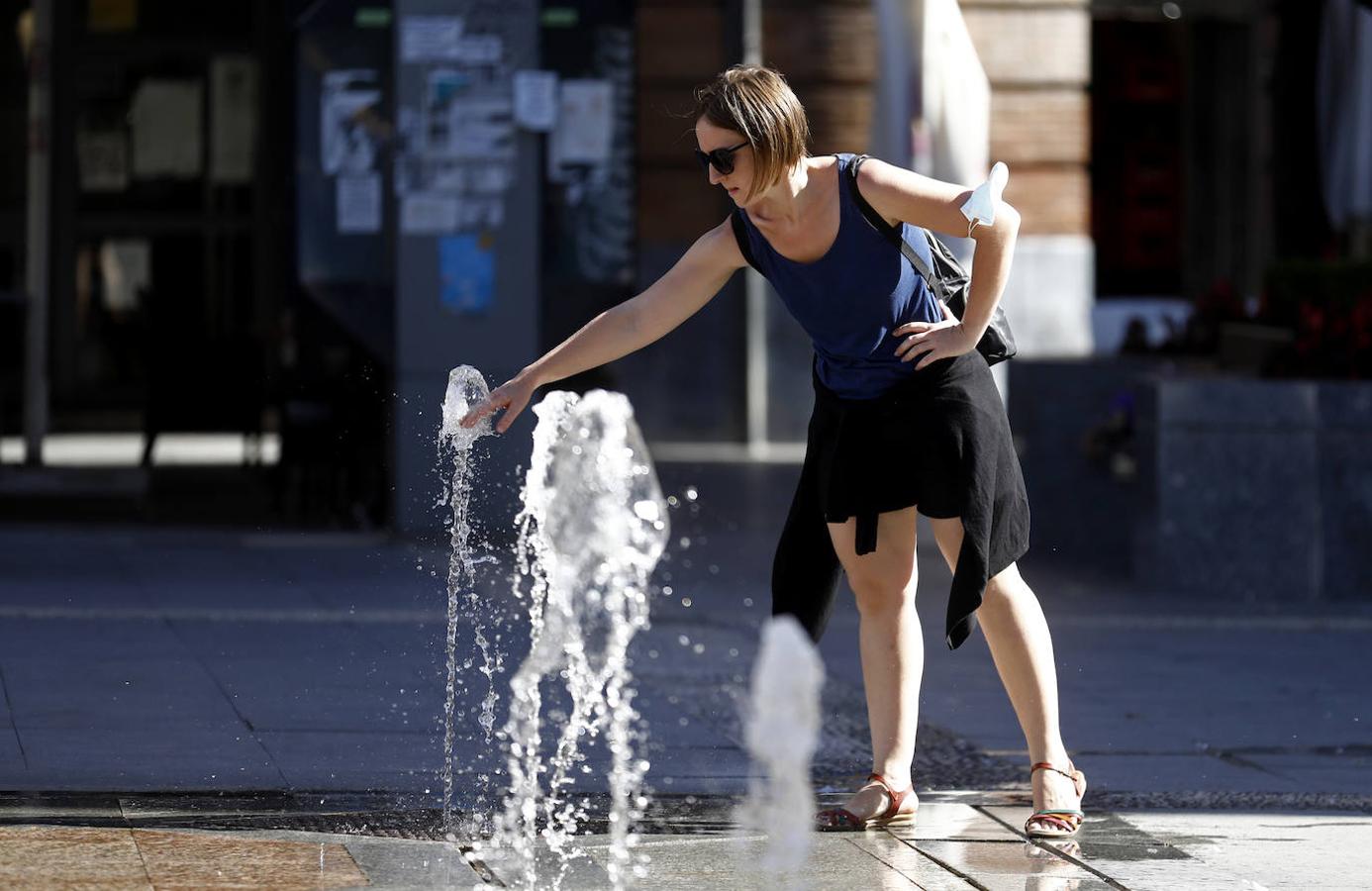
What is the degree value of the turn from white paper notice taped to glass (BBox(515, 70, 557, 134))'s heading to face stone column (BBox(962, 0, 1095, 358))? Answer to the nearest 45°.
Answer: approximately 135° to its left

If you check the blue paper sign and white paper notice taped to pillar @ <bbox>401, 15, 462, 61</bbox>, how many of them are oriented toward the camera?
2

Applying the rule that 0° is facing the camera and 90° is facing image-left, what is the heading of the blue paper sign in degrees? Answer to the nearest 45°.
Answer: approximately 0°

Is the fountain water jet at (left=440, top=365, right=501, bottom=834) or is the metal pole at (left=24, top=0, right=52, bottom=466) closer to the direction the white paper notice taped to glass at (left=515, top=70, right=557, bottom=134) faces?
the fountain water jet

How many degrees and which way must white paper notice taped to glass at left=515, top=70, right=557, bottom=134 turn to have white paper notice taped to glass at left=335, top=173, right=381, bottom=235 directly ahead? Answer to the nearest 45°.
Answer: approximately 90° to its right

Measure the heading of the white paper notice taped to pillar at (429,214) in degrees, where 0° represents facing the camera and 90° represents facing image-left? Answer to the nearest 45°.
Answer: approximately 0°

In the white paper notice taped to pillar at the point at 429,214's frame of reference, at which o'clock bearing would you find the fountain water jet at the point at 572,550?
The fountain water jet is roughly at 12 o'clock from the white paper notice taped to pillar.
